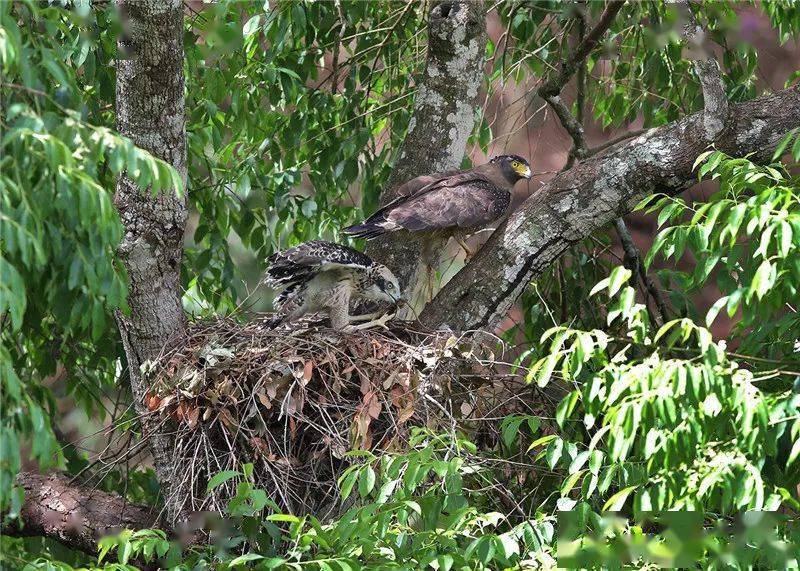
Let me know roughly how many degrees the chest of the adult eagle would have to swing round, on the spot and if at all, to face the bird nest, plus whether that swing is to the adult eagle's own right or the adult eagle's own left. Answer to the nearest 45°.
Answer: approximately 135° to the adult eagle's own right

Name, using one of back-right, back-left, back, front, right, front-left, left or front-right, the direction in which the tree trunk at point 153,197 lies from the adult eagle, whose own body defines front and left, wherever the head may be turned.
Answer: back-right

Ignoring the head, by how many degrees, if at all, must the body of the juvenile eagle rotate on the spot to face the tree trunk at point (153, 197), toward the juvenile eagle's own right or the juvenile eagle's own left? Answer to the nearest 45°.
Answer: approximately 135° to the juvenile eagle's own right

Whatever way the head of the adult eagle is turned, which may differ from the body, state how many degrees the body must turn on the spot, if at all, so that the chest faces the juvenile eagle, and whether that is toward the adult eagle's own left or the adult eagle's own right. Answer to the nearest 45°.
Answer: approximately 135° to the adult eagle's own right

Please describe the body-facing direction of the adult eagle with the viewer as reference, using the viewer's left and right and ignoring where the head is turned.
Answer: facing to the right of the viewer

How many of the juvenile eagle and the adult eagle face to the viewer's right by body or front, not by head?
2

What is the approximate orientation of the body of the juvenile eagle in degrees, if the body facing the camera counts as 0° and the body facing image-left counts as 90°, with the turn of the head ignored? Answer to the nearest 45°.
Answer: approximately 270°

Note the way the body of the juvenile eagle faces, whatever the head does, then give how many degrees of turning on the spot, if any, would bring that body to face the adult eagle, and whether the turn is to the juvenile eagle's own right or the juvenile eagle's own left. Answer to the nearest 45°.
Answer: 0° — it already faces it
